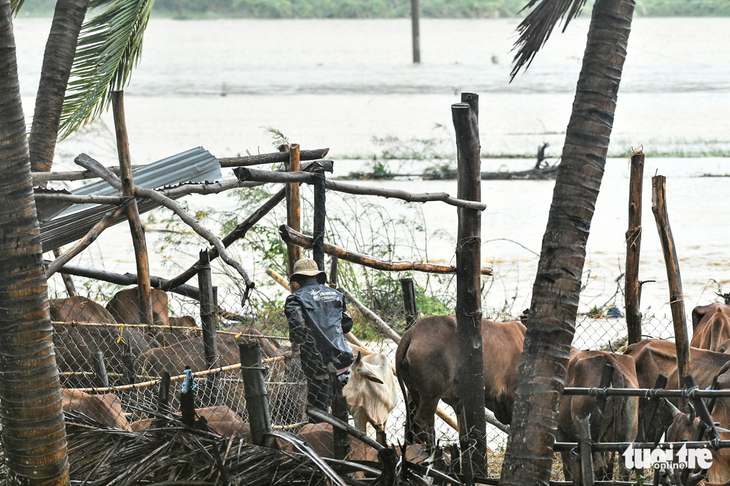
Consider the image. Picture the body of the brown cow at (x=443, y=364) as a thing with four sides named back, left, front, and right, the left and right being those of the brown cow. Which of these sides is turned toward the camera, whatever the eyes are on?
right

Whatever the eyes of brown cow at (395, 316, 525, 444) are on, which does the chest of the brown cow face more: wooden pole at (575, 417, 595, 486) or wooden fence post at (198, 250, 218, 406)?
the wooden pole

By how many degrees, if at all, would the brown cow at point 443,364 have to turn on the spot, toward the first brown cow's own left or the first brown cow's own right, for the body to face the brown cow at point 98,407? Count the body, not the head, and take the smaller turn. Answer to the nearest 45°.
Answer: approximately 135° to the first brown cow's own right

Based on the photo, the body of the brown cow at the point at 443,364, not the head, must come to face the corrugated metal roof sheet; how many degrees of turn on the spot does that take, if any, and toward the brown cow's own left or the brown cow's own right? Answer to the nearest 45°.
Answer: approximately 180°

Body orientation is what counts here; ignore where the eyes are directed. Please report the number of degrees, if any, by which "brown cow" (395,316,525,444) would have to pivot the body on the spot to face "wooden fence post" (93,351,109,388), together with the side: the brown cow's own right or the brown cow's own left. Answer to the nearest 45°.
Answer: approximately 180°

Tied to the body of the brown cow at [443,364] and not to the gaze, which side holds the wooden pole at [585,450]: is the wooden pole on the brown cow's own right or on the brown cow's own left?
on the brown cow's own right

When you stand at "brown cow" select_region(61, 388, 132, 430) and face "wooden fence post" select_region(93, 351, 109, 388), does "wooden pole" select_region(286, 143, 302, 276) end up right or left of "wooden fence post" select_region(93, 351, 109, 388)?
right

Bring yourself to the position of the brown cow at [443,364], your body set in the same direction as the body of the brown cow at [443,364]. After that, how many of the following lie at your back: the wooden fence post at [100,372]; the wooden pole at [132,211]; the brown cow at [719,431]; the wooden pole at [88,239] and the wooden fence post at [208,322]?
4
